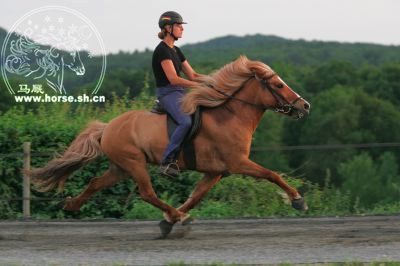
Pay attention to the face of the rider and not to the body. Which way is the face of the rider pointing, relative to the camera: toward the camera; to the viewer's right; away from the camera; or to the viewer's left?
to the viewer's right

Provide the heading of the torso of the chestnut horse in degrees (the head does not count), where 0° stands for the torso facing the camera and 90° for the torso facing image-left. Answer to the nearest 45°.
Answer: approximately 270°

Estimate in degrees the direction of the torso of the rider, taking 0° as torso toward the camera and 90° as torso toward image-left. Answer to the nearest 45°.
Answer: approximately 270°
